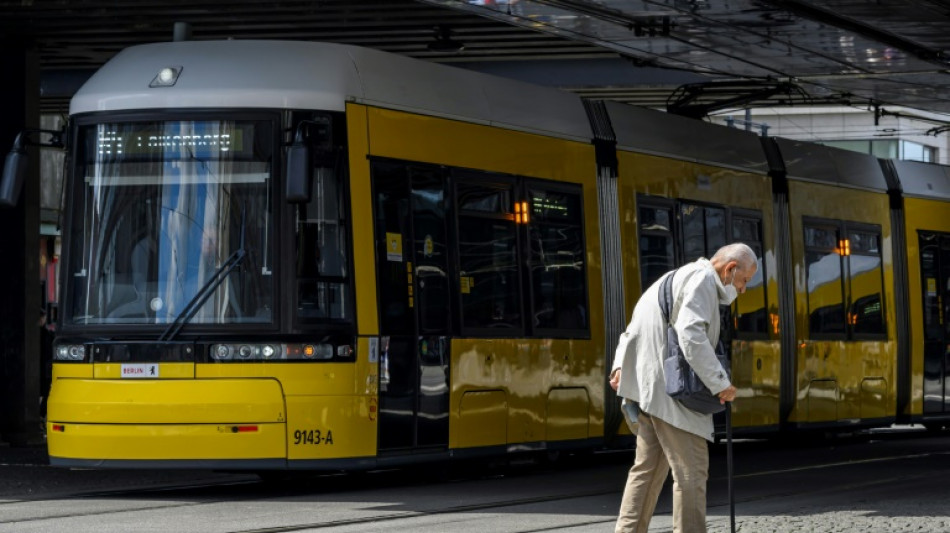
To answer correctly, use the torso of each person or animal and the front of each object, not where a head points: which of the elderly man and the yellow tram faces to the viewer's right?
the elderly man

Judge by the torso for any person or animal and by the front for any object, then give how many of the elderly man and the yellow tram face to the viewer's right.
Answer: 1

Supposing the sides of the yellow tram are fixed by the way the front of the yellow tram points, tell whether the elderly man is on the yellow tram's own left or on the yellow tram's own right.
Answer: on the yellow tram's own left

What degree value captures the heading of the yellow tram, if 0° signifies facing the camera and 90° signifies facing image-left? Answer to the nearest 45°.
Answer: approximately 45°

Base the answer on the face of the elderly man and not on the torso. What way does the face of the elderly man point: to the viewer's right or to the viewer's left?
to the viewer's right

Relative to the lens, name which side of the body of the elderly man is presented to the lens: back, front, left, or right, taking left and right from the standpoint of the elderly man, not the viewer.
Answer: right
